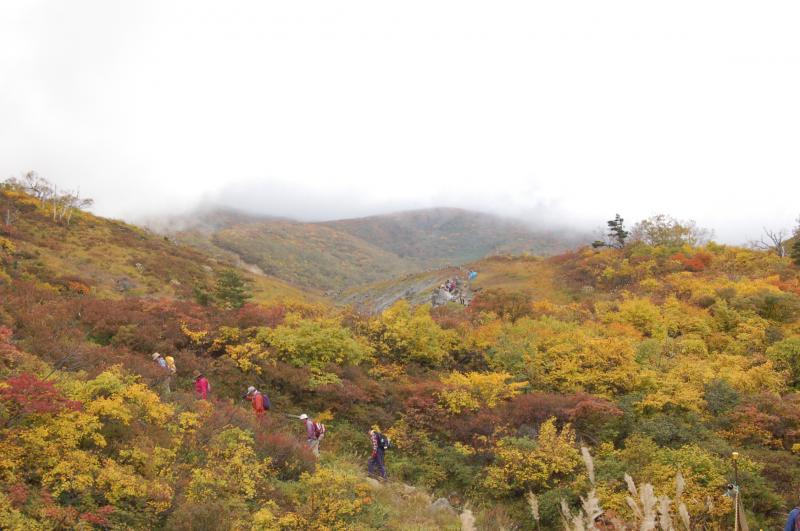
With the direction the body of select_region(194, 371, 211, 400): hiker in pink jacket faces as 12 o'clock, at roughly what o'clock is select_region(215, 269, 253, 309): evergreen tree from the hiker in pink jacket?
The evergreen tree is roughly at 3 o'clock from the hiker in pink jacket.

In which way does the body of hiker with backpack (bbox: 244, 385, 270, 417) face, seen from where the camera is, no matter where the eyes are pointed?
to the viewer's left

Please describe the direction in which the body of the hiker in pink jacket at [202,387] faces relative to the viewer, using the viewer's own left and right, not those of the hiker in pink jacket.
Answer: facing to the left of the viewer

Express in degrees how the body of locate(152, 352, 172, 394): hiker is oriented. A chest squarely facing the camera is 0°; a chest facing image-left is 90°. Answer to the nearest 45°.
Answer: approximately 90°

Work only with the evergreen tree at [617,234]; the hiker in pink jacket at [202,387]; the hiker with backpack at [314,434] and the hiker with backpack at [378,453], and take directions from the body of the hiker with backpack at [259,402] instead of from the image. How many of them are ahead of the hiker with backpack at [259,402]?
1

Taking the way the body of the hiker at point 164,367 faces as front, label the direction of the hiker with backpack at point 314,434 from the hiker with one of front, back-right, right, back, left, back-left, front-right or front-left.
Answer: back-left

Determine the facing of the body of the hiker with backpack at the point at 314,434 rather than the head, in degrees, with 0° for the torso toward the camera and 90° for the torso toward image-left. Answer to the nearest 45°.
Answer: approximately 90°

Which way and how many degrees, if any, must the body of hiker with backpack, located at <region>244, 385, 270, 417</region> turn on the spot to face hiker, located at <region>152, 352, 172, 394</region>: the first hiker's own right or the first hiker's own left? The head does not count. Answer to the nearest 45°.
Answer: approximately 45° to the first hiker's own right

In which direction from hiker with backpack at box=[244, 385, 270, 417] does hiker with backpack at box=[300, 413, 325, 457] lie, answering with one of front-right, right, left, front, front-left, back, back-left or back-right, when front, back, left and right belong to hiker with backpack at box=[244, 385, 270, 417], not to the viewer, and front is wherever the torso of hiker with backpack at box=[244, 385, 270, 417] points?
back-left

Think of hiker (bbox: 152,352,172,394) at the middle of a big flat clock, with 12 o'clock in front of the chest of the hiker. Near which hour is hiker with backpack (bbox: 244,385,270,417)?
The hiker with backpack is roughly at 7 o'clock from the hiker.
